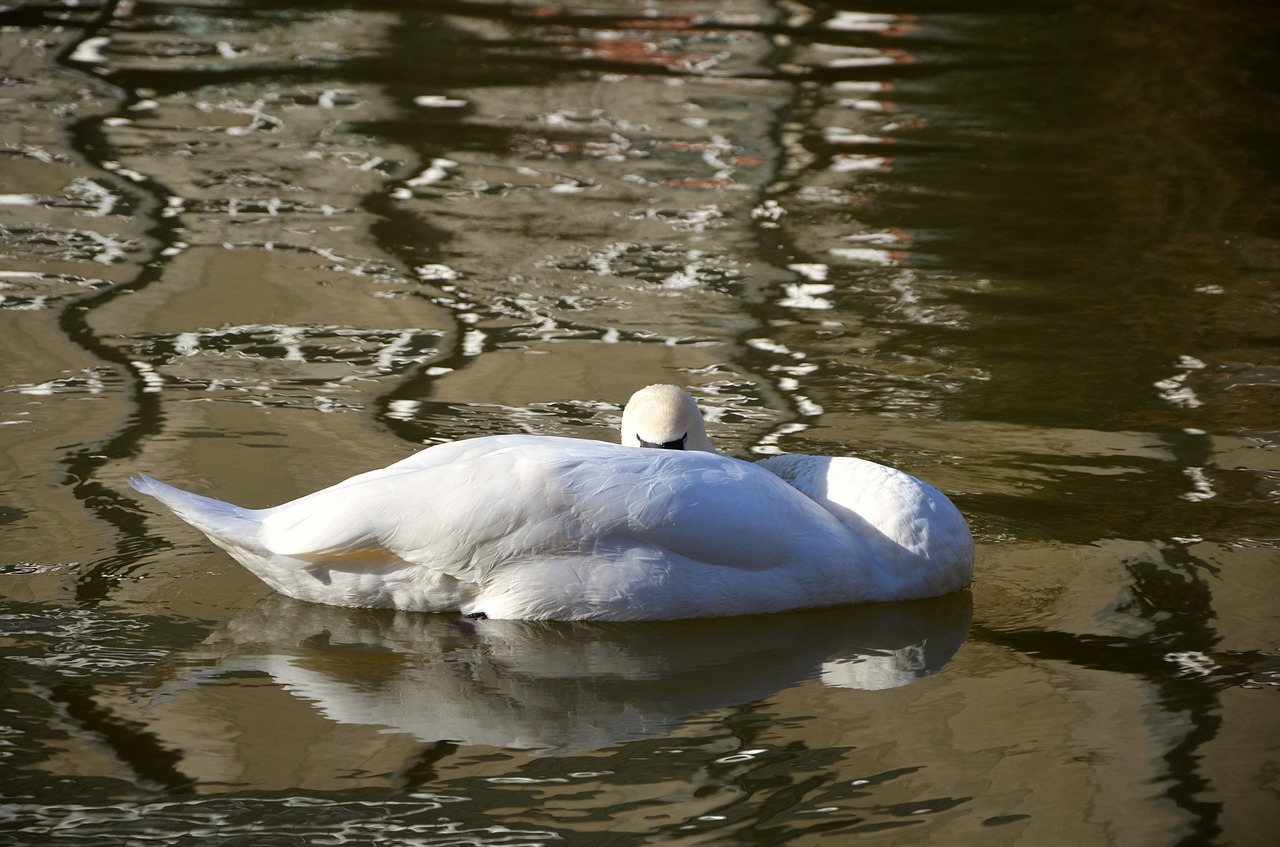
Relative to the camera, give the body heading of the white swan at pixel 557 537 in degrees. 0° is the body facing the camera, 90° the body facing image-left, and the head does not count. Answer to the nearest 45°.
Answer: approximately 270°
